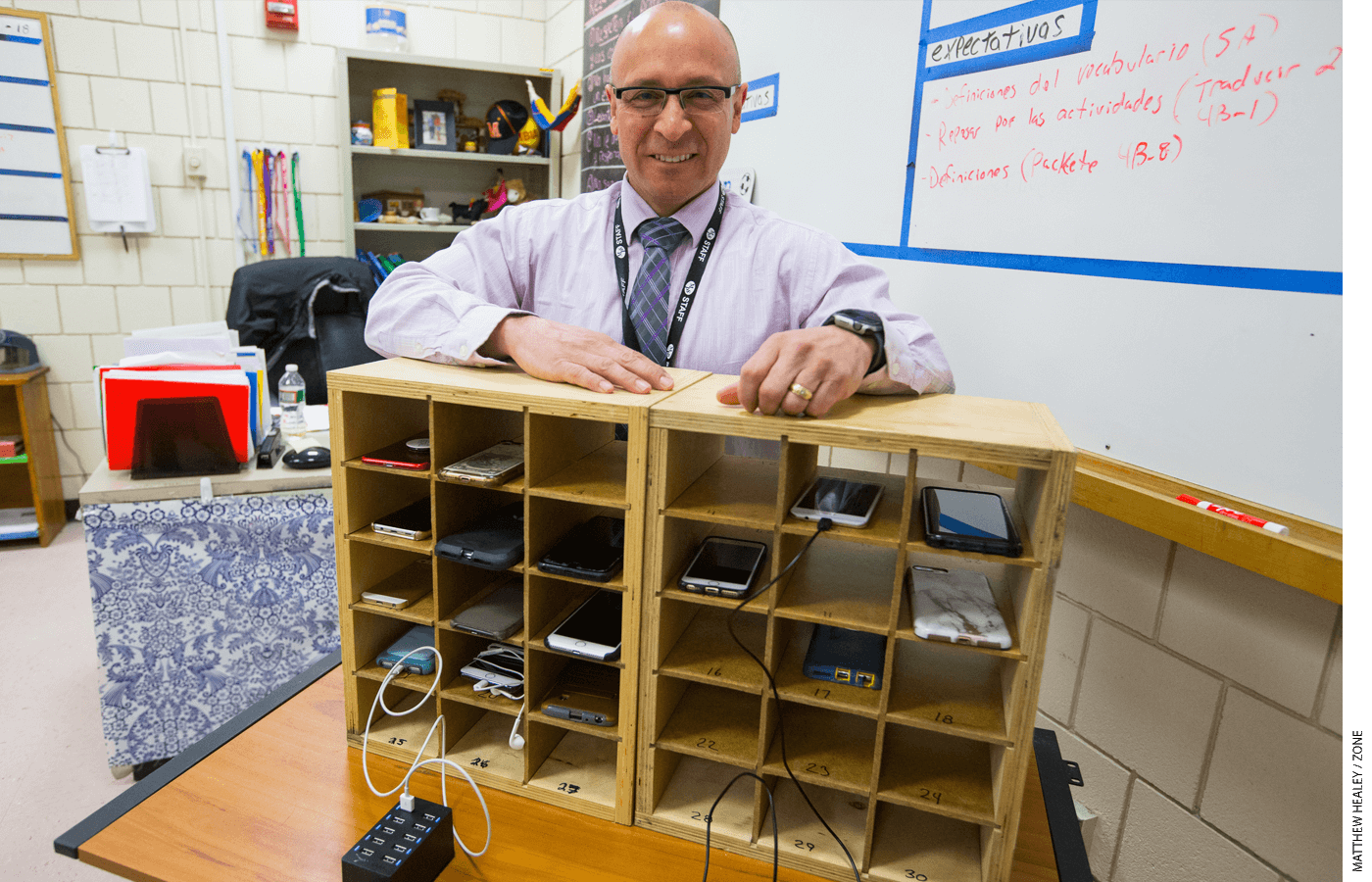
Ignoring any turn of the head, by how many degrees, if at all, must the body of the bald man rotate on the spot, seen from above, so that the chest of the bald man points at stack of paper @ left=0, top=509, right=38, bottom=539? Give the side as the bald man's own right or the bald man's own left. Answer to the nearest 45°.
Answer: approximately 135° to the bald man's own right

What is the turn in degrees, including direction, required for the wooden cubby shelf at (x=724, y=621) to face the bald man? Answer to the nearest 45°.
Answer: approximately 180°

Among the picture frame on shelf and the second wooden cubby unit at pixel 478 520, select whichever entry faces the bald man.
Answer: the picture frame on shelf

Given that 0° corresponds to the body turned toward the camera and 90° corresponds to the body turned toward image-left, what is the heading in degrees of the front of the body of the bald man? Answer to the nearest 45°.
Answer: approximately 0°

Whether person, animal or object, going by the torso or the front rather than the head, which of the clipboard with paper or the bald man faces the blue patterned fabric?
the clipboard with paper

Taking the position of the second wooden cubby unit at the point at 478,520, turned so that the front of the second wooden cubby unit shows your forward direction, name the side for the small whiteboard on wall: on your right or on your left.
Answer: on your right

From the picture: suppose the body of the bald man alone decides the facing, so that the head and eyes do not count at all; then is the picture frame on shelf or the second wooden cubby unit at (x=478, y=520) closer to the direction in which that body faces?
the second wooden cubby unit

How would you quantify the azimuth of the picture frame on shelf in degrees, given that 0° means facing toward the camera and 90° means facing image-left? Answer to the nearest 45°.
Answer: approximately 0°

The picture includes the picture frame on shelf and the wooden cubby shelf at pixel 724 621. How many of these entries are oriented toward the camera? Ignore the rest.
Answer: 2

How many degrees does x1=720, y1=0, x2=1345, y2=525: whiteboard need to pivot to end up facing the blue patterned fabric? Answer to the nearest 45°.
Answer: approximately 45° to its right
